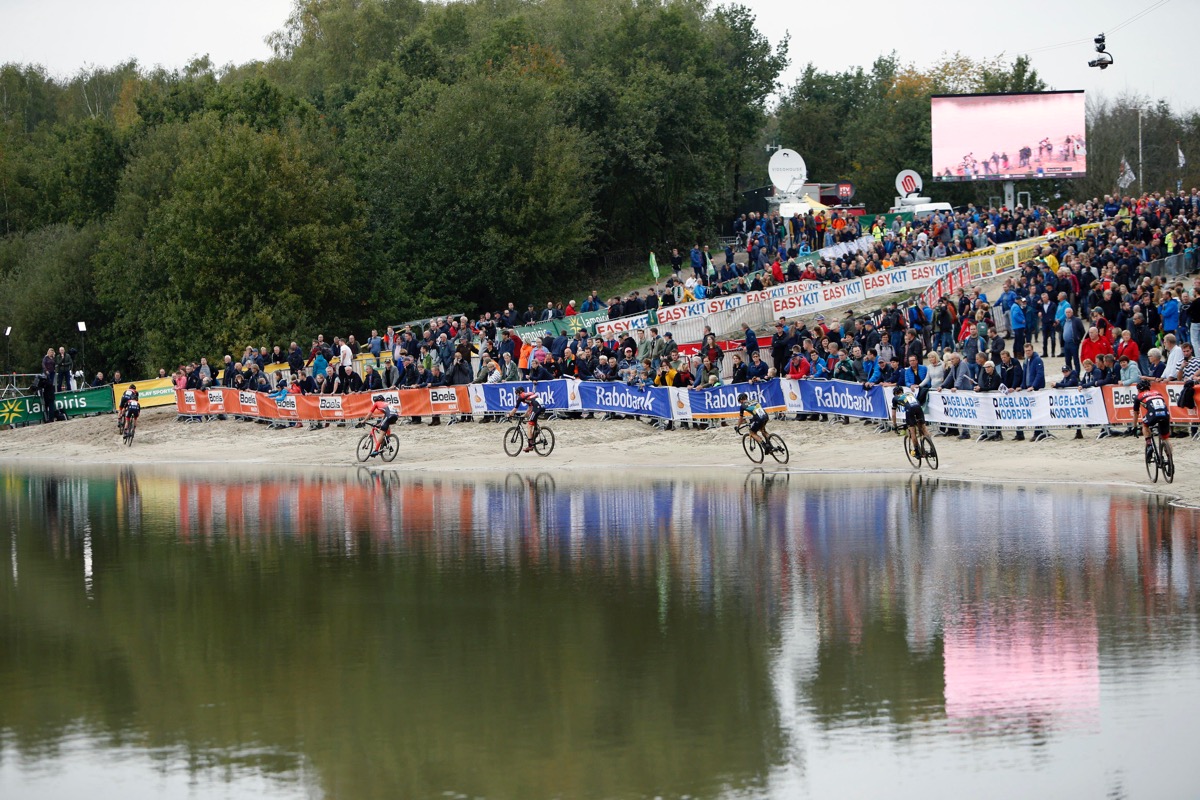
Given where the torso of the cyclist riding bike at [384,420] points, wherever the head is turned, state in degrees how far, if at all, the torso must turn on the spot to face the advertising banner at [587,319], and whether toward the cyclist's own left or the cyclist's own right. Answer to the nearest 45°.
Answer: approximately 135° to the cyclist's own right

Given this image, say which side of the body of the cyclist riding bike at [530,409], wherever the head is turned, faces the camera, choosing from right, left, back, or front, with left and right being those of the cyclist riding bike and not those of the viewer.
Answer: left

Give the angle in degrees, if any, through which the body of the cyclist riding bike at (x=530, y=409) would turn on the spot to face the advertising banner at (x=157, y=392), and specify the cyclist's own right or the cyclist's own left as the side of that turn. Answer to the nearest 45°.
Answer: approximately 45° to the cyclist's own right

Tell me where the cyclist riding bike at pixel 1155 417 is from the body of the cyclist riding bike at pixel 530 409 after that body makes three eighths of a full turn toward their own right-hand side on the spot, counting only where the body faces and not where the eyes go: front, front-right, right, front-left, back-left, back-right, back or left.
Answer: right

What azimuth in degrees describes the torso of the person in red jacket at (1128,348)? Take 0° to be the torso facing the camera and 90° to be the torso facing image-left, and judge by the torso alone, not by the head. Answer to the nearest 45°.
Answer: approximately 45°

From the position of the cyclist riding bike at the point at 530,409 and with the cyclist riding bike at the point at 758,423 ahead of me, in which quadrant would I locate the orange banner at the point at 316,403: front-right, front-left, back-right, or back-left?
back-left

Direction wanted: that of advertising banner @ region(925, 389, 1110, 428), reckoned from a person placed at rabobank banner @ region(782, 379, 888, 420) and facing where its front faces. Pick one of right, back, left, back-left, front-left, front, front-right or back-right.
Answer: front-left

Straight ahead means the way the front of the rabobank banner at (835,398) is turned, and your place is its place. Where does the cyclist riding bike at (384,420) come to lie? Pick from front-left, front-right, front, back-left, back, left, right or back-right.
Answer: right

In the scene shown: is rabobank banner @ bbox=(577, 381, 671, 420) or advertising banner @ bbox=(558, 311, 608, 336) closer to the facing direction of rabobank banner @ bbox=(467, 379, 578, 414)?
the rabobank banner

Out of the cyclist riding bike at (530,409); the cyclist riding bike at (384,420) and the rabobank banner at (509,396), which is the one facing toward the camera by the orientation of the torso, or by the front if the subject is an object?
the rabobank banner
